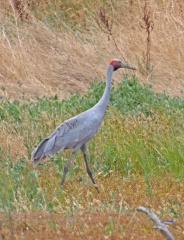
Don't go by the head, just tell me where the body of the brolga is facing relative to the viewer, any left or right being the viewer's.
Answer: facing to the right of the viewer
